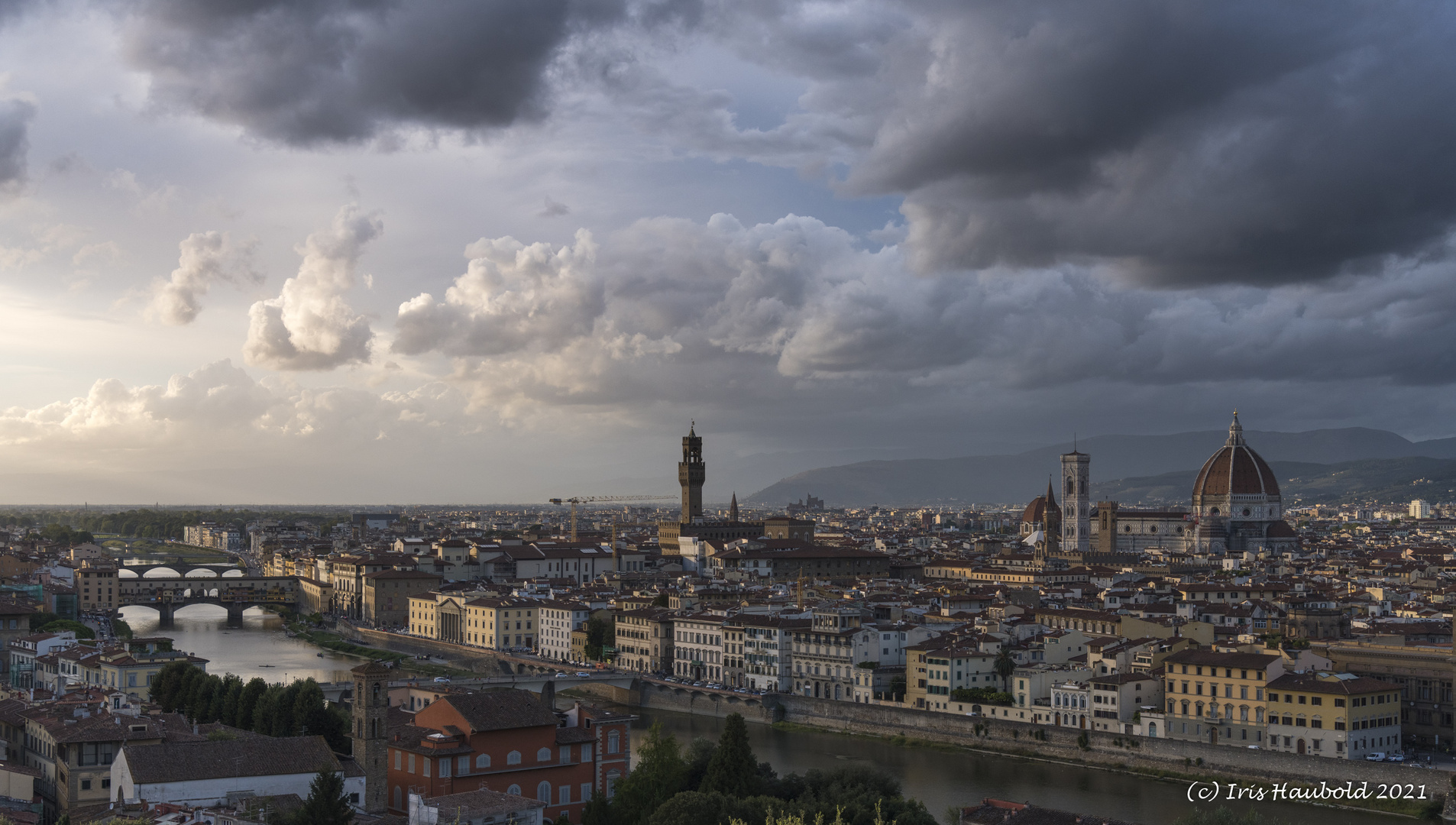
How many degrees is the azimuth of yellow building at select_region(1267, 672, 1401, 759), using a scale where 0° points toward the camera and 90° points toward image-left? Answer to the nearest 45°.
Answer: approximately 45°

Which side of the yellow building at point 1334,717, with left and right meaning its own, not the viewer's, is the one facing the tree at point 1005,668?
right

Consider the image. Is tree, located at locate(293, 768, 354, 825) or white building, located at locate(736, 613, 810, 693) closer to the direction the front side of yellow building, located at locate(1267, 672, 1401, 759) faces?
the tree

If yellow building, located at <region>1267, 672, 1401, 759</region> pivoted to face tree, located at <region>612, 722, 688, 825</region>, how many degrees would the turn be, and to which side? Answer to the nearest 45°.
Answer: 0° — it already faces it

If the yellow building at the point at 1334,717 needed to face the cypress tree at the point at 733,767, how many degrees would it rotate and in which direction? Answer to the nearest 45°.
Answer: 0° — it already faces it

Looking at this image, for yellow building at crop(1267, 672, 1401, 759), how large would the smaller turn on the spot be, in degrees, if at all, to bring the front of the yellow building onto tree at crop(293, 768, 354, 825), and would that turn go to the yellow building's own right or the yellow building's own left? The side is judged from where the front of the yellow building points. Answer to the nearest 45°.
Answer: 0° — it already faces it

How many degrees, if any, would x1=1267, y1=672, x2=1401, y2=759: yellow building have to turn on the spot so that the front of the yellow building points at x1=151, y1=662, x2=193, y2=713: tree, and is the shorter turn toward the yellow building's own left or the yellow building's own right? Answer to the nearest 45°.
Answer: approximately 45° to the yellow building's own right

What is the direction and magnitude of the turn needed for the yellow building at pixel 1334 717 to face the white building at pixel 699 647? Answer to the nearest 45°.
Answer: approximately 90° to its right
